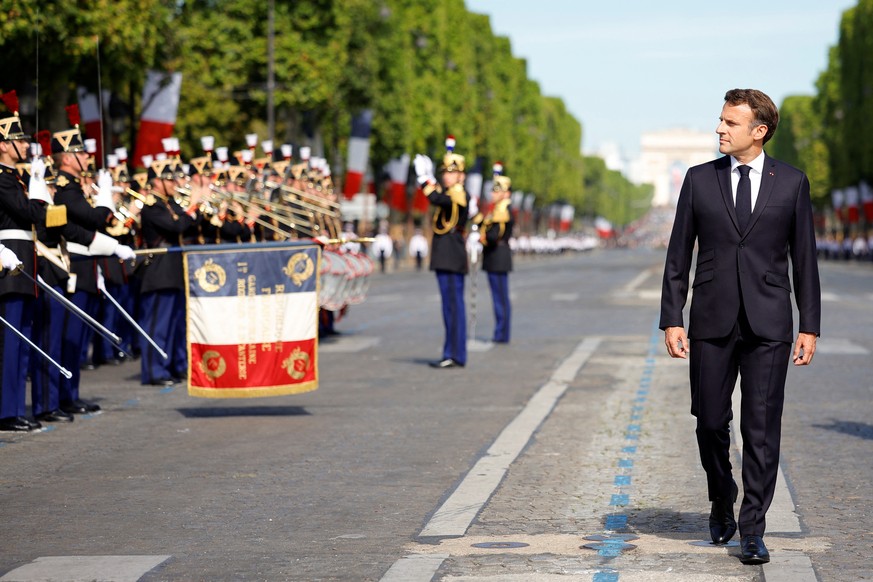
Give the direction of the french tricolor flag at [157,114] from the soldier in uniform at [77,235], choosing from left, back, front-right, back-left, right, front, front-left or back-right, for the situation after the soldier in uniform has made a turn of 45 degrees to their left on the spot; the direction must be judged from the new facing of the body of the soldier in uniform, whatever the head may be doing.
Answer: front-left

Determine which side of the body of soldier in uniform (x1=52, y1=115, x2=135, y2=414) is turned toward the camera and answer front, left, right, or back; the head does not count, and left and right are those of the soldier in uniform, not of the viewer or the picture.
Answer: right

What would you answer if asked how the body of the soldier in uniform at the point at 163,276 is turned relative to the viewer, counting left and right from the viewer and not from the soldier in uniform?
facing to the right of the viewer

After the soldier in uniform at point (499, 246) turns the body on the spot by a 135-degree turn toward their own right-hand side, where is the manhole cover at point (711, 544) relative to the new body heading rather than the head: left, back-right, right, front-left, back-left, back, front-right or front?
back-right

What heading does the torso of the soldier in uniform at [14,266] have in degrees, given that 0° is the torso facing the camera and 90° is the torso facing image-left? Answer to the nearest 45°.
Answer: approximately 270°

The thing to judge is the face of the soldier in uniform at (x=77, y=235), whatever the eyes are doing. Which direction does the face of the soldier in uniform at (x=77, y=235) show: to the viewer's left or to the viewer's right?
to the viewer's right
